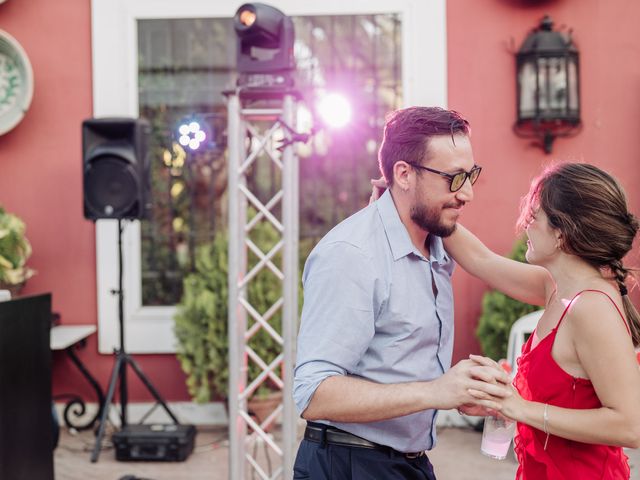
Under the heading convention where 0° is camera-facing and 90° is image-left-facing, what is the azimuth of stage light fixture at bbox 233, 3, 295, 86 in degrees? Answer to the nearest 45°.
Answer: approximately 45°

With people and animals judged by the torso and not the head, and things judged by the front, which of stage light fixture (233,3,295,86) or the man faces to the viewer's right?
the man

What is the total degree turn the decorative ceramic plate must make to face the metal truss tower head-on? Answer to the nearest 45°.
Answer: approximately 45° to its left

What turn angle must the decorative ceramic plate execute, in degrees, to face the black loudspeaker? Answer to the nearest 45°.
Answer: approximately 45° to its left

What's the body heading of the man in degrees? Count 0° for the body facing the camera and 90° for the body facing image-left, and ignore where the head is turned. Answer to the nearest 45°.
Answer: approximately 270°

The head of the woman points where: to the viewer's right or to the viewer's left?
to the viewer's left

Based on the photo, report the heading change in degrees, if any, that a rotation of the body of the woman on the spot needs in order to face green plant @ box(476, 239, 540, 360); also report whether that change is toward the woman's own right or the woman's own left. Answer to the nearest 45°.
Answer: approximately 90° to the woman's own right

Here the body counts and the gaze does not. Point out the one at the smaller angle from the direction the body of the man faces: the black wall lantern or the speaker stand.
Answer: the black wall lantern

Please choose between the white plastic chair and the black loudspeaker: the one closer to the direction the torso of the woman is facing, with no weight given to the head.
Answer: the black loudspeaker

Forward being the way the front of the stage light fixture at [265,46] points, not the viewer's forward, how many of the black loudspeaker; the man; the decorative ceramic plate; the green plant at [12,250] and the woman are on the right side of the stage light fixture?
3

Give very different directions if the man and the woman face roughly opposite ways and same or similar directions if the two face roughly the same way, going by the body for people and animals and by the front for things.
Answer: very different directions
